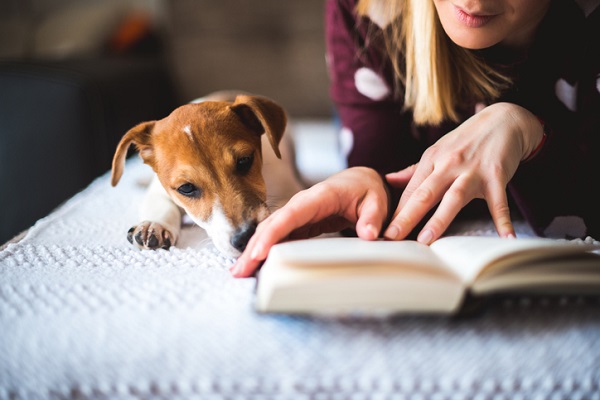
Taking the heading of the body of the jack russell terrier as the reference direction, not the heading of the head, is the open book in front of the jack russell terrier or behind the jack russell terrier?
in front

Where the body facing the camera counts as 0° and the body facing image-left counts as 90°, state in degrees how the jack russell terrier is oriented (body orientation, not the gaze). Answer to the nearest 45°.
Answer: approximately 0°
